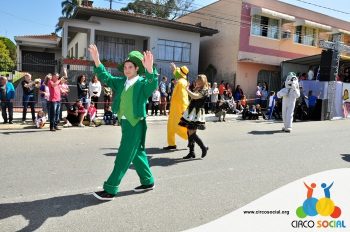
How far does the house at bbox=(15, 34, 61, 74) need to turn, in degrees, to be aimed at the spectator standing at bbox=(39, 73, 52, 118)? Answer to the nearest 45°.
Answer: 0° — it already faces them

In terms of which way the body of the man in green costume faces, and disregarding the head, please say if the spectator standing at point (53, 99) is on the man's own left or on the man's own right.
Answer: on the man's own right

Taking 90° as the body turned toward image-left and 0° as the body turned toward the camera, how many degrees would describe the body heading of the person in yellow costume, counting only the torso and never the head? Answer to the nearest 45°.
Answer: approximately 90°

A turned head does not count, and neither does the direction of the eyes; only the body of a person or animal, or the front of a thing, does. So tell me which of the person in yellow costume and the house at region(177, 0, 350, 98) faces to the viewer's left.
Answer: the person in yellow costume

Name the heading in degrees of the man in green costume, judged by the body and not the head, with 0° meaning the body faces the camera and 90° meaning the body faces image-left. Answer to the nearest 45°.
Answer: approximately 45°

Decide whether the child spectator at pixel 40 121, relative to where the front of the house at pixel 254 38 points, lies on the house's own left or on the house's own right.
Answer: on the house's own right

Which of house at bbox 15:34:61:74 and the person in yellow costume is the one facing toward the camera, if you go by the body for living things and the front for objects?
the house

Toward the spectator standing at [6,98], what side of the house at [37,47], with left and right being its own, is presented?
front

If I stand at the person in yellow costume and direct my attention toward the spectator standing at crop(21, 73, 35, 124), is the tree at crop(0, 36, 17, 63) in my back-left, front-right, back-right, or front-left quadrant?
front-right

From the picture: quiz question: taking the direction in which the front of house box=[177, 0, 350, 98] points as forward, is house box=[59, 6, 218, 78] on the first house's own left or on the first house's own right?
on the first house's own right

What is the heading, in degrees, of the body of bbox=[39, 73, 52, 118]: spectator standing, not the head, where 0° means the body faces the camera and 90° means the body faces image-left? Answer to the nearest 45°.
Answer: approximately 315°

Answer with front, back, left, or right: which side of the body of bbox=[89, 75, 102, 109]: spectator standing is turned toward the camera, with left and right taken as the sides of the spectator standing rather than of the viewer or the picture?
front

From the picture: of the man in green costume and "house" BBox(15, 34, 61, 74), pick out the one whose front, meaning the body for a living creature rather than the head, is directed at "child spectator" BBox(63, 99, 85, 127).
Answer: the house

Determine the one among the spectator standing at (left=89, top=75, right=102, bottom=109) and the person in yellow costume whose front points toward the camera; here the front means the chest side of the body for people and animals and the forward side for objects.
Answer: the spectator standing

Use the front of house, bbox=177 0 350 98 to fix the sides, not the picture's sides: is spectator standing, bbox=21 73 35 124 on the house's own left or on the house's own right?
on the house's own right

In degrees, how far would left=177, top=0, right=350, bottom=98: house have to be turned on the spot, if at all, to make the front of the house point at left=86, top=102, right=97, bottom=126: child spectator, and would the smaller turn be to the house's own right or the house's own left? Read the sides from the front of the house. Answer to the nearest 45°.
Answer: approximately 45° to the house's own right

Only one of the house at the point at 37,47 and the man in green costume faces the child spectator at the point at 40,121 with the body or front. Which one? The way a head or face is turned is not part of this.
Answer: the house

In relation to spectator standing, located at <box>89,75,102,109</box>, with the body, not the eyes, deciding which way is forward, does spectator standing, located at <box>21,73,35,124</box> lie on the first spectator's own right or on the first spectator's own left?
on the first spectator's own right
